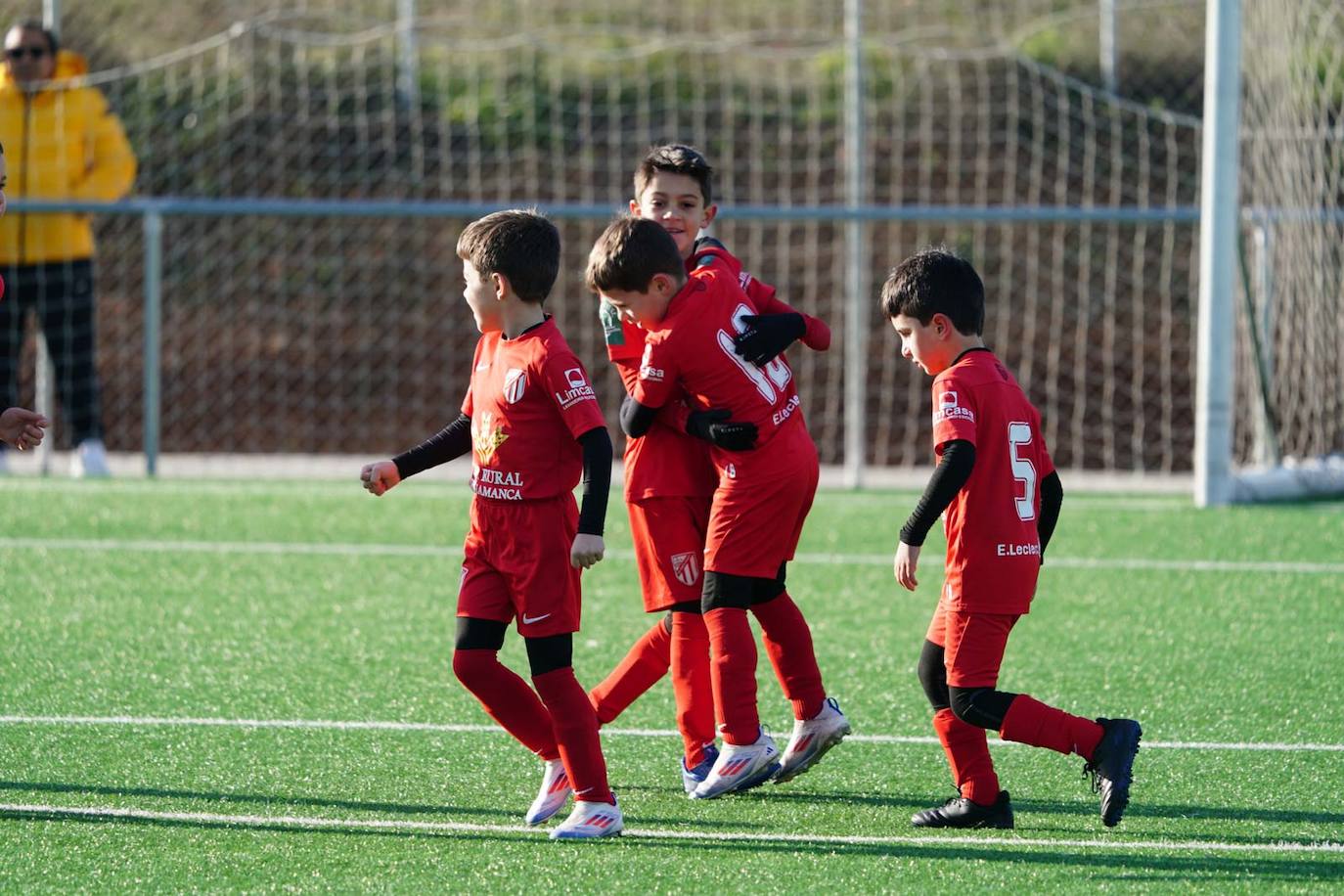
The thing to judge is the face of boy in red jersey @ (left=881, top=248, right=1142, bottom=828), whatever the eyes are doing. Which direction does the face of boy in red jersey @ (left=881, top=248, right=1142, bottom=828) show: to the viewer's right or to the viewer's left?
to the viewer's left

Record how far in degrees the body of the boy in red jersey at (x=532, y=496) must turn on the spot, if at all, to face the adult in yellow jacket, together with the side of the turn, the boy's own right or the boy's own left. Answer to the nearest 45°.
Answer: approximately 135° to the boy's own right

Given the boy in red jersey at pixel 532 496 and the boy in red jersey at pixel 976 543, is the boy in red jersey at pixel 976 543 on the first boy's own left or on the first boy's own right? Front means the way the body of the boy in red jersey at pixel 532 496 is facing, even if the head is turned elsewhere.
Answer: on the first boy's own left
